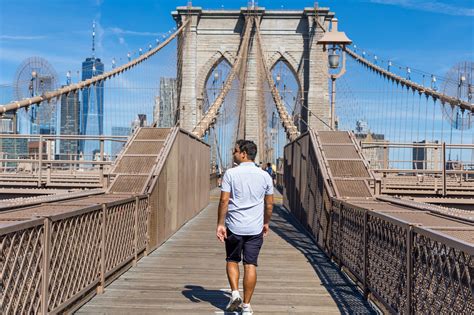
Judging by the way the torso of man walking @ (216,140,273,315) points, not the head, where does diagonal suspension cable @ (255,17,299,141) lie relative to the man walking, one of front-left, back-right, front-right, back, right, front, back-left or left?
front

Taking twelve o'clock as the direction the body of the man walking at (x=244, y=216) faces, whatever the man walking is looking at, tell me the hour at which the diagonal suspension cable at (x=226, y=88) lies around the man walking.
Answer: The diagonal suspension cable is roughly at 12 o'clock from the man walking.

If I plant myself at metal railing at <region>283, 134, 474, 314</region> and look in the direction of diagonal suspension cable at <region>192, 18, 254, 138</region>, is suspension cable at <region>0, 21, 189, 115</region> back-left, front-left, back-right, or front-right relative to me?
front-left

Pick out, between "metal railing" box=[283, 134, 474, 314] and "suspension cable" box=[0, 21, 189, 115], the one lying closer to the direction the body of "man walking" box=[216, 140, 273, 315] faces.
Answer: the suspension cable

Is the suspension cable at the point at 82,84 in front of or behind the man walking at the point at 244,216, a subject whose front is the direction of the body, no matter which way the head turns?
in front

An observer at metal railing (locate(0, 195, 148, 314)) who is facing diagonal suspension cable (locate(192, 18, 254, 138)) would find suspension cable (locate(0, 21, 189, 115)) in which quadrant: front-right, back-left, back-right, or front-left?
front-left

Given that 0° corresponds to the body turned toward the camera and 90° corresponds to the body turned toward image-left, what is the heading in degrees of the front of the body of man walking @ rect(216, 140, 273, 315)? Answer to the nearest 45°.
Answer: approximately 180°

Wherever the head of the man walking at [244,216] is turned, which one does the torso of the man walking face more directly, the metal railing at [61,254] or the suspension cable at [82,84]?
the suspension cable

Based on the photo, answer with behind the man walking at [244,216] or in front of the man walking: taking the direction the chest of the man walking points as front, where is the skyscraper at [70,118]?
in front

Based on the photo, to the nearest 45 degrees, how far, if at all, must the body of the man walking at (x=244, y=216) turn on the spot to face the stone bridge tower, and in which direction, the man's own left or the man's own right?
0° — they already face it
